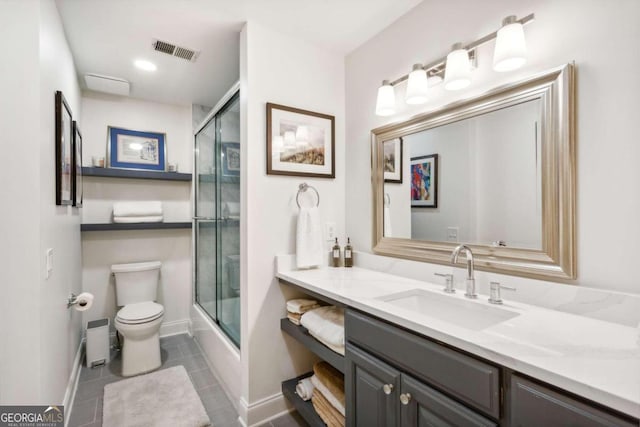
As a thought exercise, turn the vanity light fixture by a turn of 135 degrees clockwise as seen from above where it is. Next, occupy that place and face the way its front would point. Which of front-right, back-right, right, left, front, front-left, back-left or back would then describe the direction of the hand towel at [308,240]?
left

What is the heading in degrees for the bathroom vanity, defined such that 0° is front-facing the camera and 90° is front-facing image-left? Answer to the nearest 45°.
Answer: approximately 45°

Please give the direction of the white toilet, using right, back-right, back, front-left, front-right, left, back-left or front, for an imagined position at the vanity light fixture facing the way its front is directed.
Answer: front-right

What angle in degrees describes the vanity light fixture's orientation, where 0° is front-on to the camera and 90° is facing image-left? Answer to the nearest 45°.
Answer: approximately 45°

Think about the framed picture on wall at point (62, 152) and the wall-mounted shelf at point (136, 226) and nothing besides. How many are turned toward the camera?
1

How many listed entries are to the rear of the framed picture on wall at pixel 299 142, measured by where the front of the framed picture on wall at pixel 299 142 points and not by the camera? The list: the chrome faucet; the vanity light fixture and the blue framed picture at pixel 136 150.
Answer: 1

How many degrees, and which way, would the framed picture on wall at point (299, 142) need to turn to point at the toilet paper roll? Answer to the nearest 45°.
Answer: approximately 135° to its right

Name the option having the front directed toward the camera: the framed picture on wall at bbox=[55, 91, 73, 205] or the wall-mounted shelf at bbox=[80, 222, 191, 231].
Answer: the wall-mounted shelf

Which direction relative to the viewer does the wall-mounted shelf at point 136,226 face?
toward the camera

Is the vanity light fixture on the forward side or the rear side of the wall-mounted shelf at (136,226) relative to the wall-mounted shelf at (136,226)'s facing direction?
on the forward side

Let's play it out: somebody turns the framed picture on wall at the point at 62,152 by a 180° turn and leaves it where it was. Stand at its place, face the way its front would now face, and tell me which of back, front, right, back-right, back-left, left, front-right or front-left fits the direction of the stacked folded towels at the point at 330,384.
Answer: back-left

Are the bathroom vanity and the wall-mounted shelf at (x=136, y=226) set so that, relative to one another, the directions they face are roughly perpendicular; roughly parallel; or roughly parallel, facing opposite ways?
roughly perpendicular

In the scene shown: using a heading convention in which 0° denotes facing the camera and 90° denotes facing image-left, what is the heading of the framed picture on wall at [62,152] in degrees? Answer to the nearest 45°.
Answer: approximately 270°
